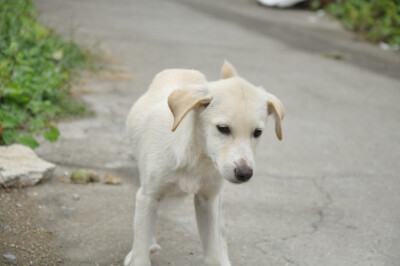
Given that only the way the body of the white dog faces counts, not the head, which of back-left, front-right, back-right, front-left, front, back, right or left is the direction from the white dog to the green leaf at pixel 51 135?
back-right

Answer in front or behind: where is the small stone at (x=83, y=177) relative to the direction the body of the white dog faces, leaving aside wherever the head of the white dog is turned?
behind

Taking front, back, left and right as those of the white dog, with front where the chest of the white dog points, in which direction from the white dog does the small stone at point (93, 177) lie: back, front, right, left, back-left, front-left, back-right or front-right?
back-right

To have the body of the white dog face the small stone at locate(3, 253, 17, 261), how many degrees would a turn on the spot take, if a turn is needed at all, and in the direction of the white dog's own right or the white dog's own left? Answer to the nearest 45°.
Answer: approximately 90° to the white dog's own right

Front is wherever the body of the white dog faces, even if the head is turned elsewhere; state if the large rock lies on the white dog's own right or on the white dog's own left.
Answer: on the white dog's own right

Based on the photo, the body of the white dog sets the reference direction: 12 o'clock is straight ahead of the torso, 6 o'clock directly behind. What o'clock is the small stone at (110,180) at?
The small stone is roughly at 5 o'clock from the white dog.

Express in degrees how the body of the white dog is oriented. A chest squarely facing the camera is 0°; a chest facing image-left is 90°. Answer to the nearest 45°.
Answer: approximately 0°
